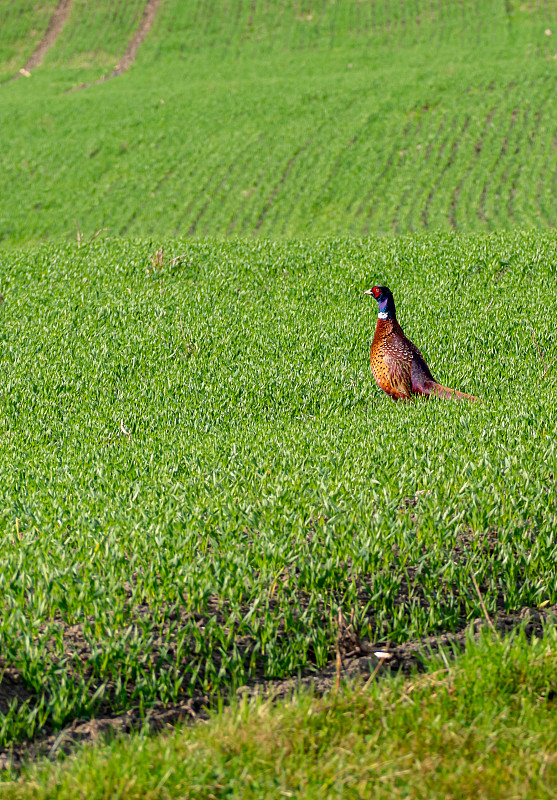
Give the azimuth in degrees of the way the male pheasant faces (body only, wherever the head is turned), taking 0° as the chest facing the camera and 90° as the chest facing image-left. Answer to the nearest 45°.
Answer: approximately 90°
